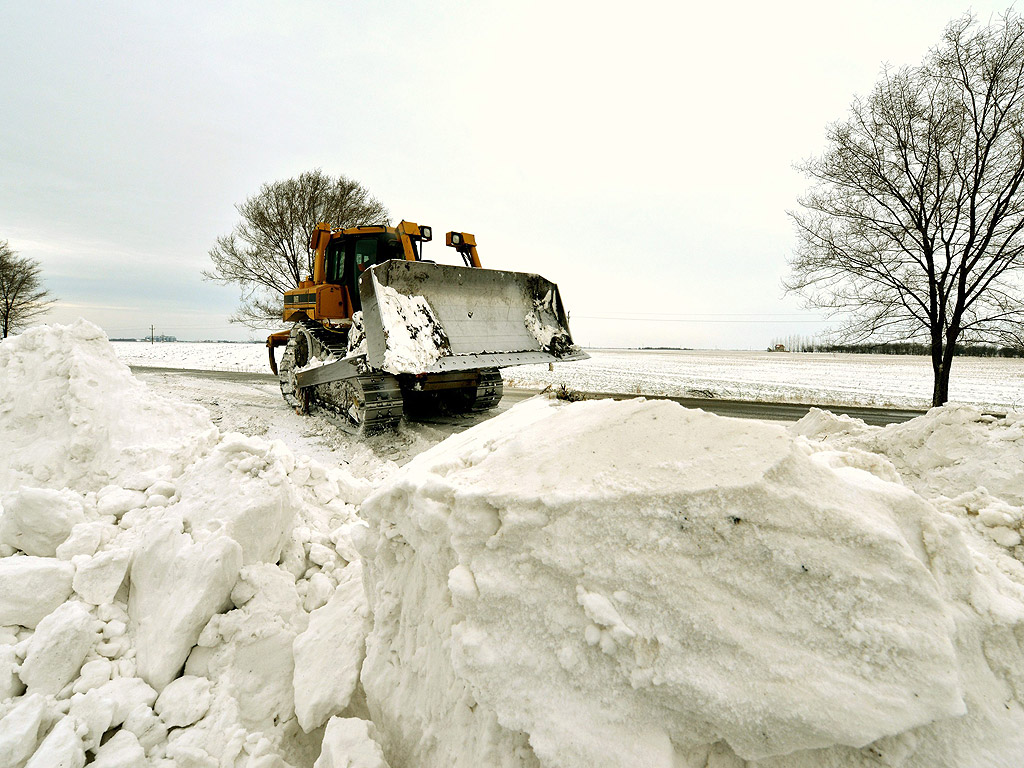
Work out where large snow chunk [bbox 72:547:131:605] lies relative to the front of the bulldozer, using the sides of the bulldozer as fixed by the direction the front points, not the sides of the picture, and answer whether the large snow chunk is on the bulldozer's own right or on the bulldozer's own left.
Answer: on the bulldozer's own right

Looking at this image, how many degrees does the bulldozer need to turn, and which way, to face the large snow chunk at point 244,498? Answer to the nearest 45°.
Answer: approximately 45° to its right

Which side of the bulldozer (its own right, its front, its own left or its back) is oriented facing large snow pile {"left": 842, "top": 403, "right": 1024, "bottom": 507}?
front

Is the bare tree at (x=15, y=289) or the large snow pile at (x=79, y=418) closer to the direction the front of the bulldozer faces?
the large snow pile

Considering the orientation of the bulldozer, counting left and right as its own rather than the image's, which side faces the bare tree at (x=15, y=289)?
back

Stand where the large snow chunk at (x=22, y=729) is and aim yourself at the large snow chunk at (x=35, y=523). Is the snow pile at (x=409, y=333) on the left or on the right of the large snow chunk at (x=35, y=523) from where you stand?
right

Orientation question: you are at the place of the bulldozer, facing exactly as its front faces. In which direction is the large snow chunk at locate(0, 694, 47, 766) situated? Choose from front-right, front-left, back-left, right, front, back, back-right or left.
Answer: front-right

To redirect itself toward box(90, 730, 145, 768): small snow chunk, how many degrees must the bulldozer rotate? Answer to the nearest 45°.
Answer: approximately 45° to its right

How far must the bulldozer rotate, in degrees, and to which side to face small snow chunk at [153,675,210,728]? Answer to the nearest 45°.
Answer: approximately 45° to its right

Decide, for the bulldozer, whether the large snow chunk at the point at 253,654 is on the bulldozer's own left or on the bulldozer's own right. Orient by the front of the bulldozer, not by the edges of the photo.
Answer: on the bulldozer's own right

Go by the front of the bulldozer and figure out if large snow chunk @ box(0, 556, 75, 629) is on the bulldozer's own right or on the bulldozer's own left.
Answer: on the bulldozer's own right

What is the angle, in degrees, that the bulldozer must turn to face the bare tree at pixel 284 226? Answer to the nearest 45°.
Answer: approximately 135° to its left

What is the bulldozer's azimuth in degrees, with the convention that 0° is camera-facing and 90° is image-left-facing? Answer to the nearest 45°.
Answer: approximately 315°

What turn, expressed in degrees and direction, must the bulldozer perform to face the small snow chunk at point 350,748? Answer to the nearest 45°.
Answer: approximately 45° to its right

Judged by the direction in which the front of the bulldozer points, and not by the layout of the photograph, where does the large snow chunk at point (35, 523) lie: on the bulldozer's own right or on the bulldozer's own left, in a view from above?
on the bulldozer's own right

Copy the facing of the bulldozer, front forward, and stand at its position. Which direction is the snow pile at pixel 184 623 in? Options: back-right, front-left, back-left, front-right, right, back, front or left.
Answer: front-right

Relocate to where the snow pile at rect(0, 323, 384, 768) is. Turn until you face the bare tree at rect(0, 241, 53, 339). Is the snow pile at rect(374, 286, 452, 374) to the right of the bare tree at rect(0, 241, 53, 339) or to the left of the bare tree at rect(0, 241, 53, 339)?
right

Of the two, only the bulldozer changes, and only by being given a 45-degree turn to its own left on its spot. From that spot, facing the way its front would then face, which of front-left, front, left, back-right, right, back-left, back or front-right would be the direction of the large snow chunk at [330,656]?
right
